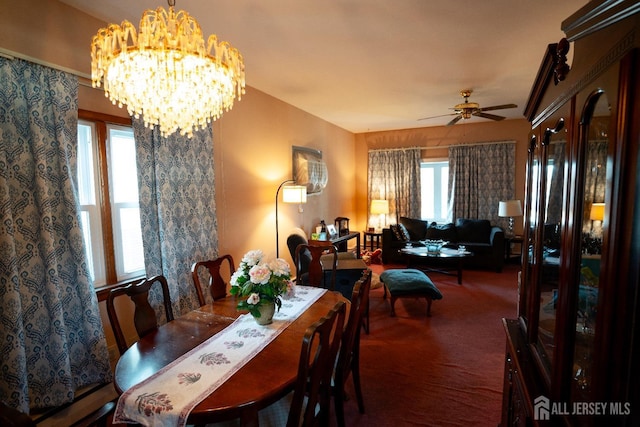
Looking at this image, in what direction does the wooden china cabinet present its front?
to the viewer's left

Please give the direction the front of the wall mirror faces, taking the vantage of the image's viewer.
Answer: facing the viewer and to the right of the viewer

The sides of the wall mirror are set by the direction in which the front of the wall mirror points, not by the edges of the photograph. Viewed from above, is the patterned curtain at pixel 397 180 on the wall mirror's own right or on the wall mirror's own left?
on the wall mirror's own left

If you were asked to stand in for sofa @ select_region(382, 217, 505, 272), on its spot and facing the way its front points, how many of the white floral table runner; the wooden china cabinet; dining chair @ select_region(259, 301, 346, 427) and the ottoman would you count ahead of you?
4

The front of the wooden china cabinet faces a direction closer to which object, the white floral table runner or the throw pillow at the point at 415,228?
the white floral table runner

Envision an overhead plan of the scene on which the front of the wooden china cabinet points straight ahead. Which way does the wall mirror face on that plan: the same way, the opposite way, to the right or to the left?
the opposite way

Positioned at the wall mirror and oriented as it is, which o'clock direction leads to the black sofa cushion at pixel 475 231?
The black sofa cushion is roughly at 10 o'clock from the wall mirror.

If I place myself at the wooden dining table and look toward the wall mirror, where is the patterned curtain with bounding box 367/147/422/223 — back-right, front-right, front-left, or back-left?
front-right

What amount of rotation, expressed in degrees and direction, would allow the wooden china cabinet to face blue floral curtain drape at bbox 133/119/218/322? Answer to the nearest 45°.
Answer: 0° — it already faces it

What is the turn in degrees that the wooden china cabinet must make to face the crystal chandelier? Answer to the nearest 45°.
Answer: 0° — it already faces it

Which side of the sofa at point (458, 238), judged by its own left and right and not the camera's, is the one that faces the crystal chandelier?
front

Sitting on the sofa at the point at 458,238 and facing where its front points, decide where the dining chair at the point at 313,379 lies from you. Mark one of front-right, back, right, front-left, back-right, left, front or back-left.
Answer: front

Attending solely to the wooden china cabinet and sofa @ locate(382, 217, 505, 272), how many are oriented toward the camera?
1

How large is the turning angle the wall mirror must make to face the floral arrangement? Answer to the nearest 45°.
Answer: approximately 45° to its right

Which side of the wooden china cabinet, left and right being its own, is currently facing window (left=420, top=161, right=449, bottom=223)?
right

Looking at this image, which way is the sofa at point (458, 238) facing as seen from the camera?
toward the camera
